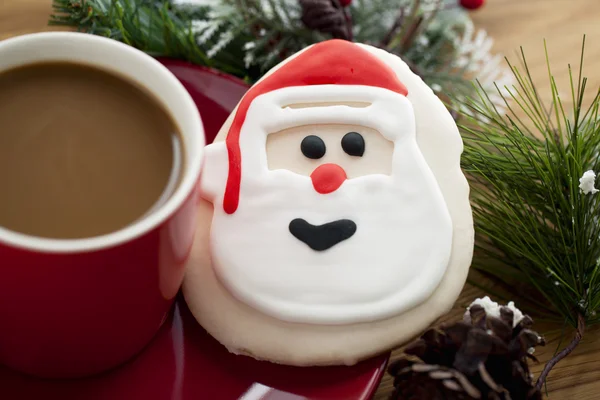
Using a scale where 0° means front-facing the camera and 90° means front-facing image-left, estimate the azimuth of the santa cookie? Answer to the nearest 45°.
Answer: approximately 0°
